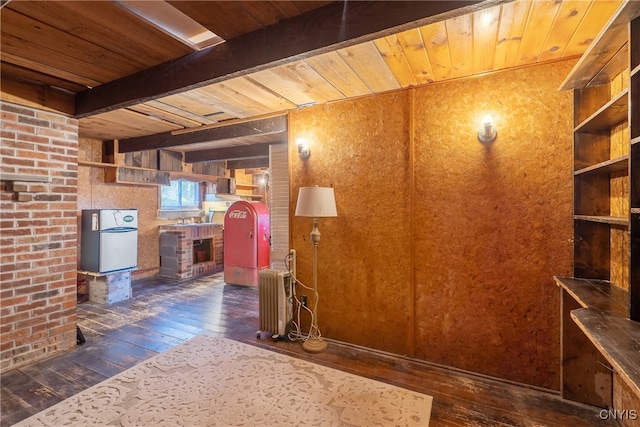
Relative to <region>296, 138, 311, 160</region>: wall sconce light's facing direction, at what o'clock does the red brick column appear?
The red brick column is roughly at 1 o'clock from the wall sconce light.

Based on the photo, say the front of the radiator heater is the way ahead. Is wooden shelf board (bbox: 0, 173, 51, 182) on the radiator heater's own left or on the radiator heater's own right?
on the radiator heater's own right

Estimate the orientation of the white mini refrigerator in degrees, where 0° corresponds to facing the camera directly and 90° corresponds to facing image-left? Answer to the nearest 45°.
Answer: approximately 315°
